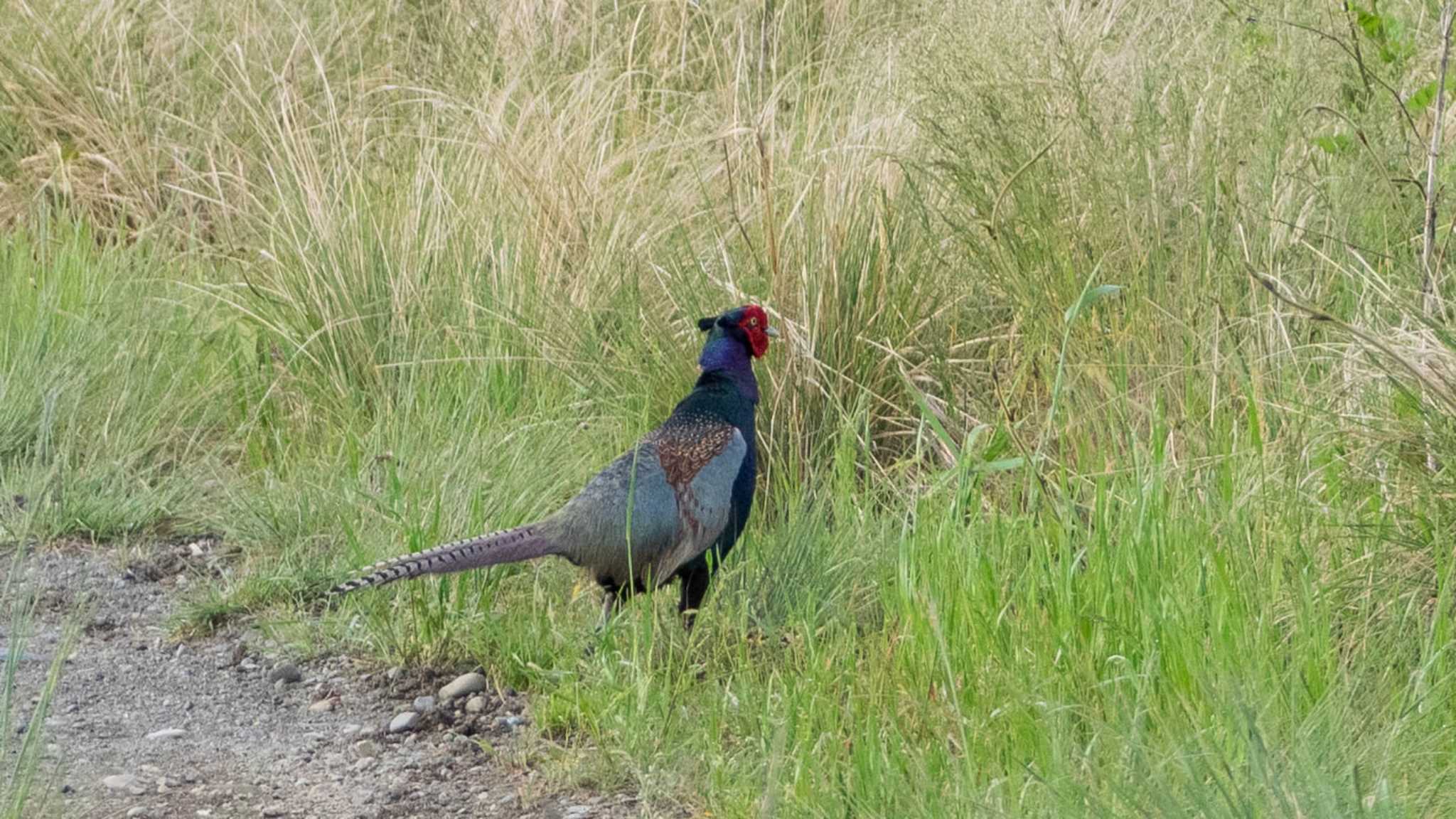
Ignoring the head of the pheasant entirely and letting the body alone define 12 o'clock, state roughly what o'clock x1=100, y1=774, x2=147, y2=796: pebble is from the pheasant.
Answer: The pebble is roughly at 5 o'clock from the pheasant.

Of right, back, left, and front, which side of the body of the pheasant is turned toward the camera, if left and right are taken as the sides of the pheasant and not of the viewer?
right

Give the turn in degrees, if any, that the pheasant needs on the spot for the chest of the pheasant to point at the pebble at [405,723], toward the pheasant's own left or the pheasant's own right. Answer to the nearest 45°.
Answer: approximately 180°
